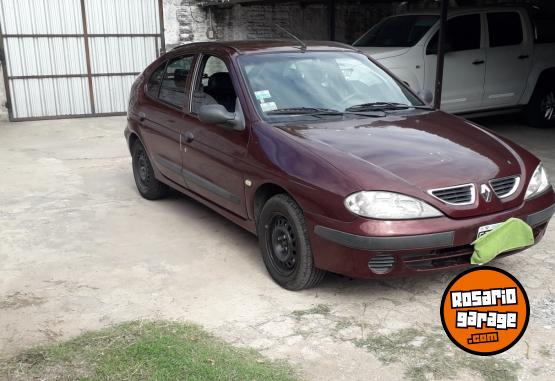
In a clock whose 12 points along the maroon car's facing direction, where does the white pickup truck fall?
The white pickup truck is roughly at 8 o'clock from the maroon car.

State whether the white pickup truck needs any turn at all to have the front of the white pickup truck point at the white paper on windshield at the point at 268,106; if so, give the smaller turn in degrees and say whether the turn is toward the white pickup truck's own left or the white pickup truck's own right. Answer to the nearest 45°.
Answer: approximately 45° to the white pickup truck's own left

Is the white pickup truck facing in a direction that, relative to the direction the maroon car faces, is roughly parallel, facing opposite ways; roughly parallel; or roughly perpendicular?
roughly perpendicular

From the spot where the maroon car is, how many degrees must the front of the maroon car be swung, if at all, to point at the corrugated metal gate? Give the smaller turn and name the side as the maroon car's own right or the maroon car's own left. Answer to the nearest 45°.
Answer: approximately 180°

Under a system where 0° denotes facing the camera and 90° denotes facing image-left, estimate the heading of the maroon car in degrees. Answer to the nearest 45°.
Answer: approximately 315°

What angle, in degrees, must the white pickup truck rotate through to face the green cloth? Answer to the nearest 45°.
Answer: approximately 45° to its left

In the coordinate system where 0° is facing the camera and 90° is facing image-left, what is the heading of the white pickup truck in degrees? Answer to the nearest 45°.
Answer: approximately 45°

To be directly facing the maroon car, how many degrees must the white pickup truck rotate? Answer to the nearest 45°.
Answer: approximately 45° to its left
